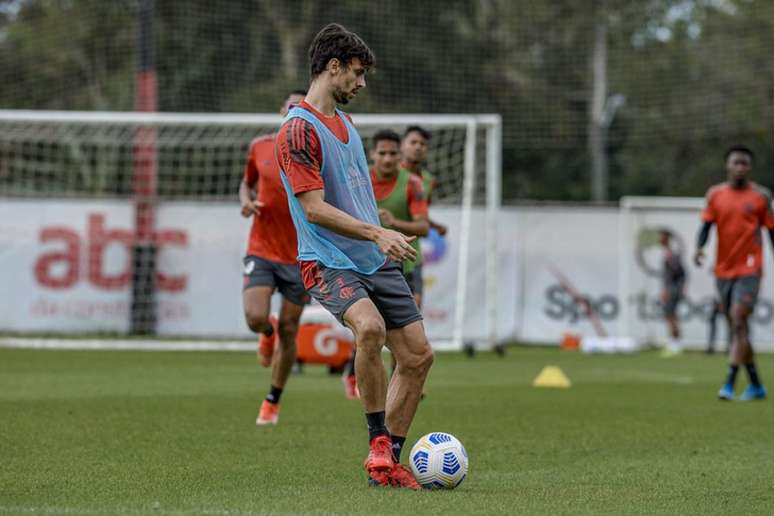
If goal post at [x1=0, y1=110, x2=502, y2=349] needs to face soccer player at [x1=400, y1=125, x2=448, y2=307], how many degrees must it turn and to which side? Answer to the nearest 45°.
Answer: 0° — it already faces them

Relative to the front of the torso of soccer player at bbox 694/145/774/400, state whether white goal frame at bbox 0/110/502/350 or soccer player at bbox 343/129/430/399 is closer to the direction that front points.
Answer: the soccer player

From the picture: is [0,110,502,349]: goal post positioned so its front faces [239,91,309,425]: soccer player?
yes

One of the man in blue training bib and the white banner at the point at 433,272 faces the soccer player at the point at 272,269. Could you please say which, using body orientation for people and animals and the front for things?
the white banner

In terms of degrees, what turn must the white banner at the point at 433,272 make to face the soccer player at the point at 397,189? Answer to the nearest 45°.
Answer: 0° — it already faces them

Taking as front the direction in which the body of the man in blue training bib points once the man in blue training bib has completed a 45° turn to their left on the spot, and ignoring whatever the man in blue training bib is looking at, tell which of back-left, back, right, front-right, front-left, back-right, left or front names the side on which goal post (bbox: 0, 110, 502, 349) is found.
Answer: left

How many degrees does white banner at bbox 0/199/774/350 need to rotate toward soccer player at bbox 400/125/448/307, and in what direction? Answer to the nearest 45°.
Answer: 0° — it already faces them

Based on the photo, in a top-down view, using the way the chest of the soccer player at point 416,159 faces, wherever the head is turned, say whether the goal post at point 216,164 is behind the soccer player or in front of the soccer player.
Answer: behind
